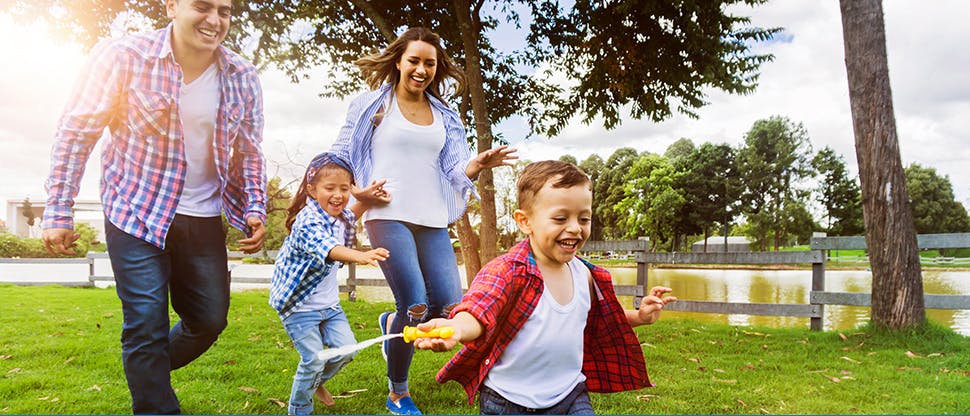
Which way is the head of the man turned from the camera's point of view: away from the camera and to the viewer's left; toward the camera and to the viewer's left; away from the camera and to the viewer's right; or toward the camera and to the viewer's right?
toward the camera and to the viewer's right

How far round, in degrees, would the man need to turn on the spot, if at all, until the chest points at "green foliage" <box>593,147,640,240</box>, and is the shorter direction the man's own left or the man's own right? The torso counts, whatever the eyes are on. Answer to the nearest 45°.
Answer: approximately 90° to the man's own left

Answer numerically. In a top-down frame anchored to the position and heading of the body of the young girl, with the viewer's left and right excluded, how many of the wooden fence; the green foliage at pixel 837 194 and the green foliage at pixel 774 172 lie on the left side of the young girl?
3

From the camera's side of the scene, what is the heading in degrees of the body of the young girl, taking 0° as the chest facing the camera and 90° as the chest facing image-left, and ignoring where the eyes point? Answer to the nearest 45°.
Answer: approximately 315°

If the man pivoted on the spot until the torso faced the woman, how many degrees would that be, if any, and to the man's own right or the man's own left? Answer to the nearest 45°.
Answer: approximately 45° to the man's own left

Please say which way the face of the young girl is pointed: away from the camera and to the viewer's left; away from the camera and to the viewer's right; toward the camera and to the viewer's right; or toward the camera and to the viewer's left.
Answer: toward the camera and to the viewer's right

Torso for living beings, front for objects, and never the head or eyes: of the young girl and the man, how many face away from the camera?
0

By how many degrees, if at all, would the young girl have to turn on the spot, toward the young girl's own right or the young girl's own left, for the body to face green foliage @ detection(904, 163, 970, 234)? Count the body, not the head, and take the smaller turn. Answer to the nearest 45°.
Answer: approximately 90° to the young girl's own left

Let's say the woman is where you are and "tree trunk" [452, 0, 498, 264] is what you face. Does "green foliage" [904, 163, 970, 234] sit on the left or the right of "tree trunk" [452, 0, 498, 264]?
right

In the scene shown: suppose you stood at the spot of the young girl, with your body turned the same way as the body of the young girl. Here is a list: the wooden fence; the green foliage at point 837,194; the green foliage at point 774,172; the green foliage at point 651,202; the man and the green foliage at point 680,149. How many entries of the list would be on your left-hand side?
5

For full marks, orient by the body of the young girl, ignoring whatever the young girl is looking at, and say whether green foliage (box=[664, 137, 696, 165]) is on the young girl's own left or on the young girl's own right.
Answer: on the young girl's own left

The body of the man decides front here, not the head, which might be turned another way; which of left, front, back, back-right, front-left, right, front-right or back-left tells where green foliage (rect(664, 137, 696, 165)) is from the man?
left

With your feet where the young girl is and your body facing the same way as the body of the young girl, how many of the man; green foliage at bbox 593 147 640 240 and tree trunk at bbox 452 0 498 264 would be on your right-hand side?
1

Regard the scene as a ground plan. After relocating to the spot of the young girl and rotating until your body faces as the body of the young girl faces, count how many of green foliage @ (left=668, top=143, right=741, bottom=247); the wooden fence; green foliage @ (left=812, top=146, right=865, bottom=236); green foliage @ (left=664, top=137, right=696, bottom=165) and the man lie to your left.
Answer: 4

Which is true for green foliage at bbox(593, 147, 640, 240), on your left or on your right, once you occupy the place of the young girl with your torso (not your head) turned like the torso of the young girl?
on your left

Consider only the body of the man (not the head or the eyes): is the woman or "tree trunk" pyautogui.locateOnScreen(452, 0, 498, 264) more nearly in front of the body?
the woman
